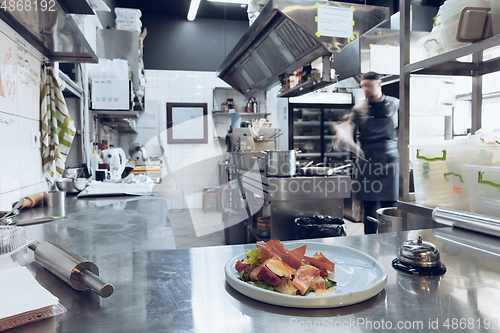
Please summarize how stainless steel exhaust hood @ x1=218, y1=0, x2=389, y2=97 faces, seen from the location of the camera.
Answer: facing to the left of the viewer

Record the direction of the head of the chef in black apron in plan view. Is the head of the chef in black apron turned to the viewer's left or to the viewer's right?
to the viewer's left

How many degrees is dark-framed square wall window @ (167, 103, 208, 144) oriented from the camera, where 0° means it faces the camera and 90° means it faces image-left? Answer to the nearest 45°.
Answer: approximately 0°

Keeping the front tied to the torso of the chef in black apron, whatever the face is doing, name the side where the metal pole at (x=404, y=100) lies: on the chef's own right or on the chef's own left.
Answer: on the chef's own left

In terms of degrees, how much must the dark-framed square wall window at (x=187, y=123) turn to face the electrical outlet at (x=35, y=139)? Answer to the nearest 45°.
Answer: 0° — it already faces it

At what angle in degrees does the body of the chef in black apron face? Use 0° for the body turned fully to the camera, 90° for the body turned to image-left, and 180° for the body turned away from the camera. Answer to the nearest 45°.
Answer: approximately 45°

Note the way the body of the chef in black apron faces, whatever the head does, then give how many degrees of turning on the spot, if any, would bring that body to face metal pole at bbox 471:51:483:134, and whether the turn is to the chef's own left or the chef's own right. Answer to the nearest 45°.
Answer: approximately 45° to the chef's own left
